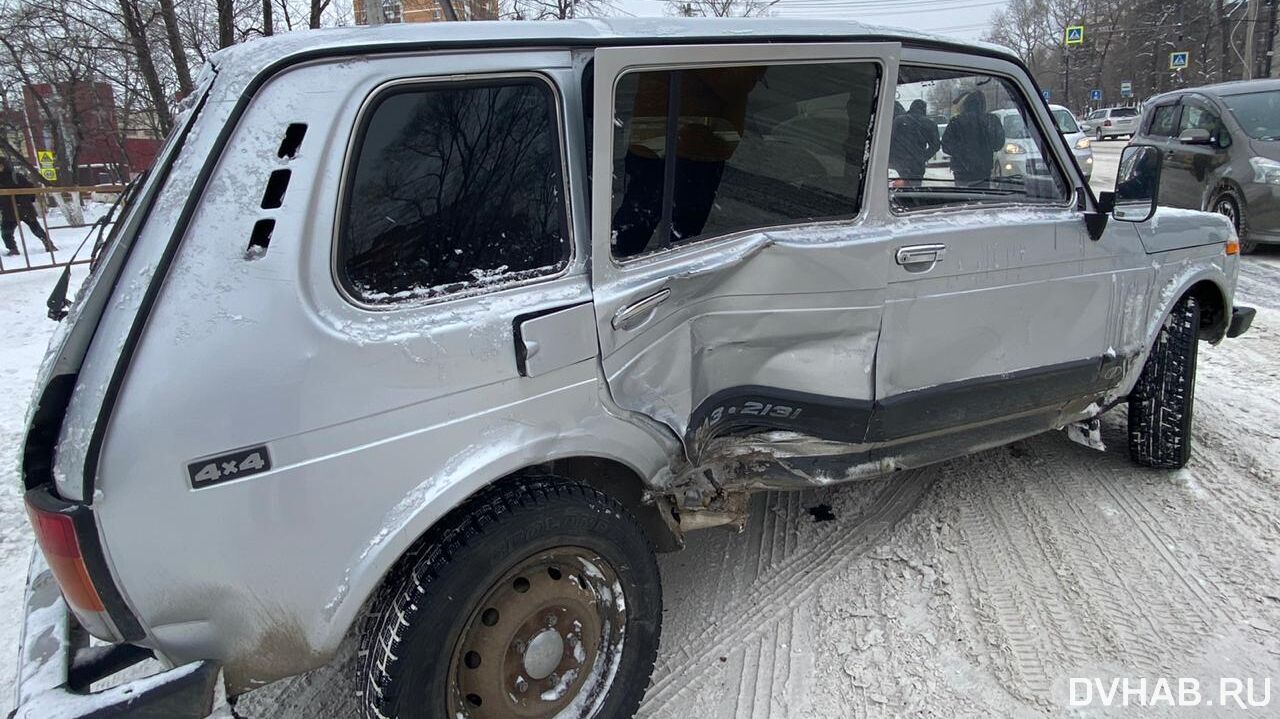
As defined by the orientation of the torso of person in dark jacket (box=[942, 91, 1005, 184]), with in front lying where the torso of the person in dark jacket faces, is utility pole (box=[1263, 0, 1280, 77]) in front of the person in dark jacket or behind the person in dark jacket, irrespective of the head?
in front

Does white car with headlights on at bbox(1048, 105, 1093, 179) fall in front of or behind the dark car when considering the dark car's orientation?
behind

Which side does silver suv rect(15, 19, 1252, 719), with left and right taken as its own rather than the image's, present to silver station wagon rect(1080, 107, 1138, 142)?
front

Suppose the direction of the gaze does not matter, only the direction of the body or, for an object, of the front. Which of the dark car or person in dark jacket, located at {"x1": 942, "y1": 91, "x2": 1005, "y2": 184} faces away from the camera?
the person in dark jacket

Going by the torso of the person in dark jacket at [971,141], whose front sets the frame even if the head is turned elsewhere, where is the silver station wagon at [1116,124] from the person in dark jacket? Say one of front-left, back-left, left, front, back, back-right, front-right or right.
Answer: front

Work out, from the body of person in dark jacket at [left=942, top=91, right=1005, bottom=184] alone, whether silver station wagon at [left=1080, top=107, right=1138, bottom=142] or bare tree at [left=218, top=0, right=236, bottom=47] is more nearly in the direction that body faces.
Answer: the silver station wagon

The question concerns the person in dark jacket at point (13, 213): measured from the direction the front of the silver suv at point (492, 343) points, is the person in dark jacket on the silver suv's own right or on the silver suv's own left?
on the silver suv's own left

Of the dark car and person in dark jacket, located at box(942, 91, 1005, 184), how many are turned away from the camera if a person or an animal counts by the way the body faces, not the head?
1

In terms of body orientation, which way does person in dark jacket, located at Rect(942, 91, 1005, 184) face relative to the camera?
away from the camera

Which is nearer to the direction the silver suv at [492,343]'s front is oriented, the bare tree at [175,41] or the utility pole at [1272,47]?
the utility pole

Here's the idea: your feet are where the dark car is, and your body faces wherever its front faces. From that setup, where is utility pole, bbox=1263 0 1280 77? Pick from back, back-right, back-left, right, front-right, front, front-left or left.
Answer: back-left

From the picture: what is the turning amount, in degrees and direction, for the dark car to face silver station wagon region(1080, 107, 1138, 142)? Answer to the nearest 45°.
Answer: approximately 135° to its left

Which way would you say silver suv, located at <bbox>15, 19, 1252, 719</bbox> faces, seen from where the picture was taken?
facing away from the viewer and to the right of the viewer

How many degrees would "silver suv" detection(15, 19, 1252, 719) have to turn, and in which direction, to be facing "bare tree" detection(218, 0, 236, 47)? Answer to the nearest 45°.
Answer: approximately 90° to its left

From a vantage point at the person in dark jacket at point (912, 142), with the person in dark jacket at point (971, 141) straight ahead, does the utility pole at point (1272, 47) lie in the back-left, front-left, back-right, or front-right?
front-left
